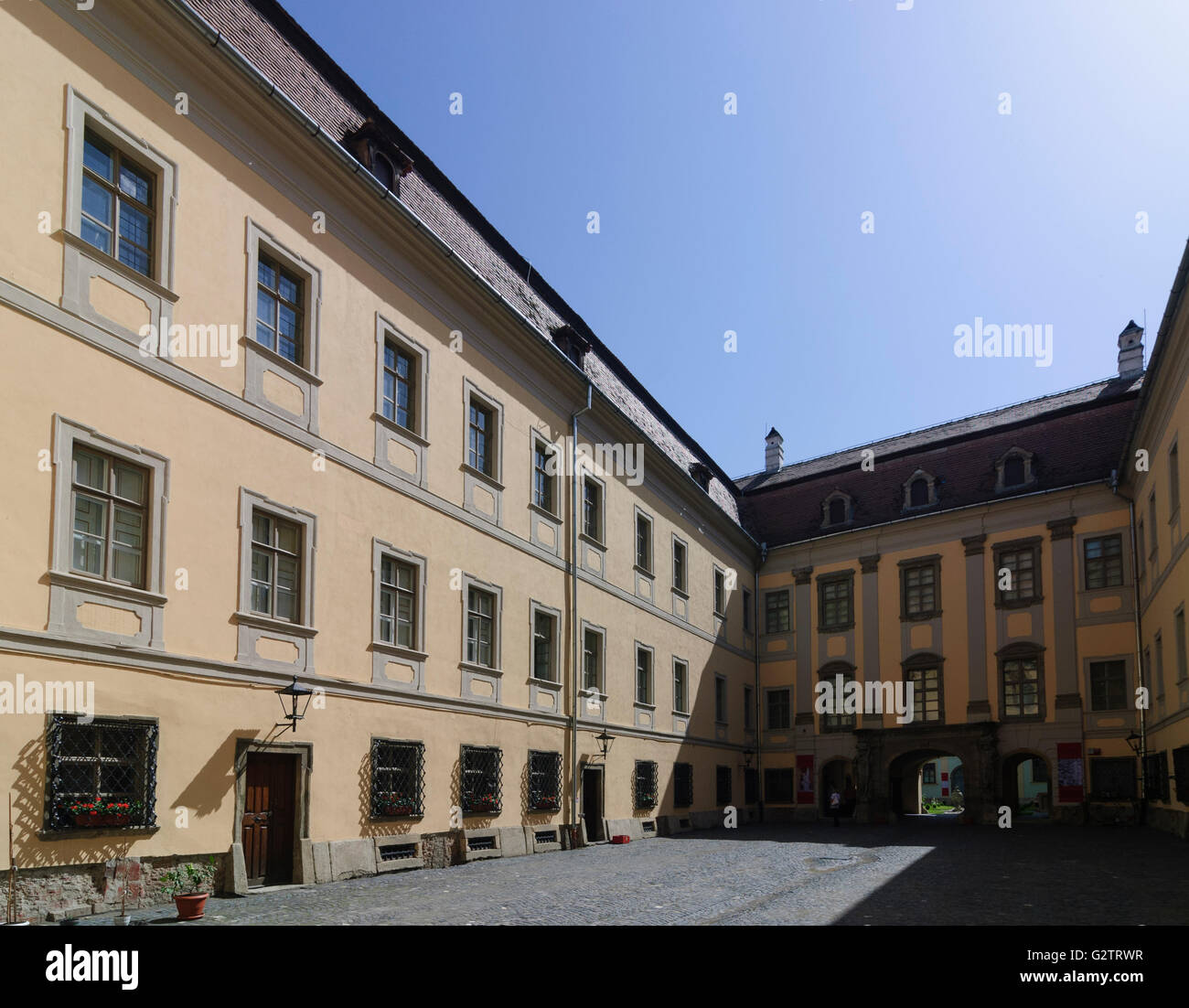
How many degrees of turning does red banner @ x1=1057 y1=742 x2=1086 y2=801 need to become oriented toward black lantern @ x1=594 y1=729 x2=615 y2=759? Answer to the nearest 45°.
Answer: approximately 45° to its right

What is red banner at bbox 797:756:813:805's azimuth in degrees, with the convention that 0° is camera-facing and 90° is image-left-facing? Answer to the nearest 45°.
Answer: approximately 0°

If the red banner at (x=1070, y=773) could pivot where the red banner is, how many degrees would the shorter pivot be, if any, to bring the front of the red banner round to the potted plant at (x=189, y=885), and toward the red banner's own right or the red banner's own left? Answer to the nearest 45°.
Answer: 0° — it already faces it

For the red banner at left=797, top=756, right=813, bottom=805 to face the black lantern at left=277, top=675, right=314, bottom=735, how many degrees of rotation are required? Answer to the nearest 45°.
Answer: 0° — it already faces it

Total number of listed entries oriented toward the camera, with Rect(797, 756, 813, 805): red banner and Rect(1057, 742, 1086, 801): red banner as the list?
2

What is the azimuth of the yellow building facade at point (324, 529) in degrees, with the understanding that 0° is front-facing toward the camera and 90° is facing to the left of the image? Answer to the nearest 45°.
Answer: approximately 315°

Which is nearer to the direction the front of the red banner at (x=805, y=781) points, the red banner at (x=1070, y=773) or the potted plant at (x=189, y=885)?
the potted plant

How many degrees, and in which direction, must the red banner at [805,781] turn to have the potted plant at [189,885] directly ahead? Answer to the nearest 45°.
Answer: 0° — it already faces it
